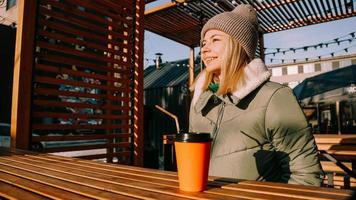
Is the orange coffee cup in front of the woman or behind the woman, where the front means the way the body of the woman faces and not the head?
in front

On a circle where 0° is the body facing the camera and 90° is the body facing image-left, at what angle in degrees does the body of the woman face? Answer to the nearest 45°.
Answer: approximately 45°

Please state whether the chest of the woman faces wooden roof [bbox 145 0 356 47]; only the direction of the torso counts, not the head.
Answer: no

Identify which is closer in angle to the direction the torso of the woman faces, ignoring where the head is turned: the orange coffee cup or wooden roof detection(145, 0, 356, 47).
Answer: the orange coffee cup

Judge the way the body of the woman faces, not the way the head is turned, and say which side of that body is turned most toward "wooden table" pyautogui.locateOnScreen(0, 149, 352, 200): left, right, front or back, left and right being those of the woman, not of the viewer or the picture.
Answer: front

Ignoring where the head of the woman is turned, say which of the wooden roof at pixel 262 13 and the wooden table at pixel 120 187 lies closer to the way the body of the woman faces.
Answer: the wooden table
